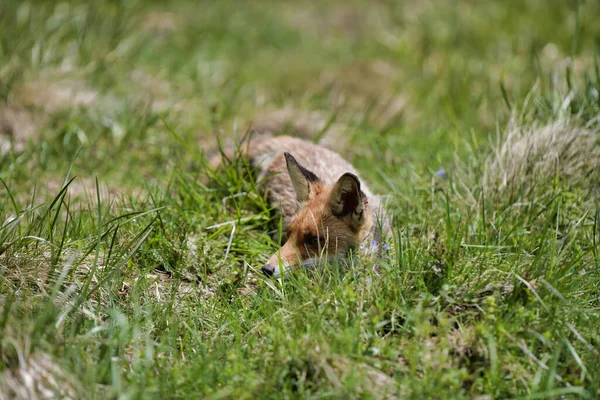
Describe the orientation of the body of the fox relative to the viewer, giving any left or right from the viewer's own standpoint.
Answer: facing the viewer and to the left of the viewer
